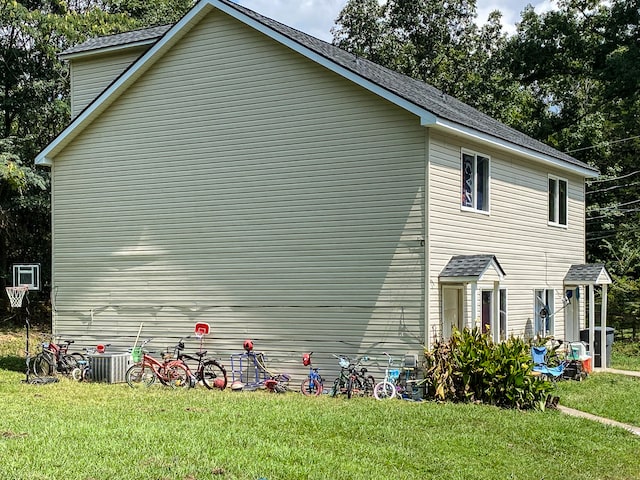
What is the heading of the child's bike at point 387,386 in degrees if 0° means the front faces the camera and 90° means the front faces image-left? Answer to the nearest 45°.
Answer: approximately 45°

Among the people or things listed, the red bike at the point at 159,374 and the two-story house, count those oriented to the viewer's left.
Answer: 1

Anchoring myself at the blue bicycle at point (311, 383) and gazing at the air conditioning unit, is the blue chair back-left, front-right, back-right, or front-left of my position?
back-right

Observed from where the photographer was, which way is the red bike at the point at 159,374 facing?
facing to the left of the viewer

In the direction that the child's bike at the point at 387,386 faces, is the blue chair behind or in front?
behind

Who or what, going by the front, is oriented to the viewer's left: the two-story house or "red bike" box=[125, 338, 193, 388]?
the red bike

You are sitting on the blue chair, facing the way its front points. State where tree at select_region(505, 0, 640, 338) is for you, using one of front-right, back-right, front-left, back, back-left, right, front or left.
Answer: back-left

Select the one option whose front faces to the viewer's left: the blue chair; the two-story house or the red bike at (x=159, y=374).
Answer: the red bike

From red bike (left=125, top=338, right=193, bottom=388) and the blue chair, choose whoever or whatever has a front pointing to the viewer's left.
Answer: the red bike

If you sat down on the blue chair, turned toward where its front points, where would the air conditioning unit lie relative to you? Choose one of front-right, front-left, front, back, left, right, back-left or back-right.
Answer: back-right

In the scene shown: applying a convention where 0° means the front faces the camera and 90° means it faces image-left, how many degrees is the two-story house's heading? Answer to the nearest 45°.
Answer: approximately 315°

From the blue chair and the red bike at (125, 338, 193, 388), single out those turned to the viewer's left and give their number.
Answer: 1
